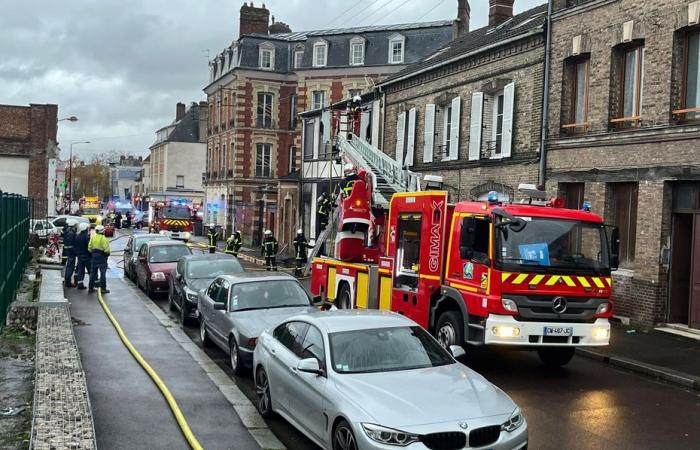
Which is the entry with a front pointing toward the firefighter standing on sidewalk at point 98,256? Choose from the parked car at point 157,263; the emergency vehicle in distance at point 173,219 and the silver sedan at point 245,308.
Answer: the emergency vehicle in distance

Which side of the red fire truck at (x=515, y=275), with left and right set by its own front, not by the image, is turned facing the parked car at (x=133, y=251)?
back

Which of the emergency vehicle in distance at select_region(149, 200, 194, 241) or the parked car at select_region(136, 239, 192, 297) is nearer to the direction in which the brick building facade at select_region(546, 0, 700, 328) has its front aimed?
the parked car

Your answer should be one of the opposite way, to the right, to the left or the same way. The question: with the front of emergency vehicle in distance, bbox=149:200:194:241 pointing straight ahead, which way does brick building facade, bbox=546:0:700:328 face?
to the right

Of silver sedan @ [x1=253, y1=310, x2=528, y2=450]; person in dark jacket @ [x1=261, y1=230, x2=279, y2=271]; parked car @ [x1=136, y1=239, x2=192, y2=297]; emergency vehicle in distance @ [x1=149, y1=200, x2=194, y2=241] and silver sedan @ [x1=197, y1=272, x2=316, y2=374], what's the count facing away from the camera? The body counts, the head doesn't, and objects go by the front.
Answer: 1

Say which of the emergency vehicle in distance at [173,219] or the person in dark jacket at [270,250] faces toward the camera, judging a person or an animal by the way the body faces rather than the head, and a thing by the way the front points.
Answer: the emergency vehicle in distance

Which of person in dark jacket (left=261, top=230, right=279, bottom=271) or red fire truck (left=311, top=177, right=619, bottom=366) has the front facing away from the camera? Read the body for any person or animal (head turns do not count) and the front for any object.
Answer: the person in dark jacket

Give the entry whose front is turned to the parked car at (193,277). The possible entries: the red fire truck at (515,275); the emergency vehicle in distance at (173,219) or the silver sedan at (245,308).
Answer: the emergency vehicle in distance

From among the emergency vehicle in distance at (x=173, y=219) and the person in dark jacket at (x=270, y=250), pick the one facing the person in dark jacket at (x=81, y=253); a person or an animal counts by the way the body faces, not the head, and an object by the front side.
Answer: the emergency vehicle in distance

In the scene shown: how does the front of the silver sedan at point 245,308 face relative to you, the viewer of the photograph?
facing the viewer and to the right of the viewer

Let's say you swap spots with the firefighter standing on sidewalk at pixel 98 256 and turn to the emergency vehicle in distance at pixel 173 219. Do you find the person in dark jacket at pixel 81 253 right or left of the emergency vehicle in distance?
left

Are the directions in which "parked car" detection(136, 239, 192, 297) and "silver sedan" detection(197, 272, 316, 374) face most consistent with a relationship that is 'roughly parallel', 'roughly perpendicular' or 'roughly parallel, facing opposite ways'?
roughly parallel

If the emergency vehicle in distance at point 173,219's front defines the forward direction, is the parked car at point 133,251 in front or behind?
in front

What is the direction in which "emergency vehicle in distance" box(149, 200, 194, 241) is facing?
toward the camera

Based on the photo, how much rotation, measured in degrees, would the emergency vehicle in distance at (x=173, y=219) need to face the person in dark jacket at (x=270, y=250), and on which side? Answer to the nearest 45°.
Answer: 0° — it already faces them

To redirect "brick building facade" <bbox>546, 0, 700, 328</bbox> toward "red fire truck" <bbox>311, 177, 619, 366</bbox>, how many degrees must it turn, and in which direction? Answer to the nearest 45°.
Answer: approximately 45° to its left

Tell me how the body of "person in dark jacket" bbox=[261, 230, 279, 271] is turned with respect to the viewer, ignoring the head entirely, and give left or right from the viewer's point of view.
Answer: facing away from the viewer
